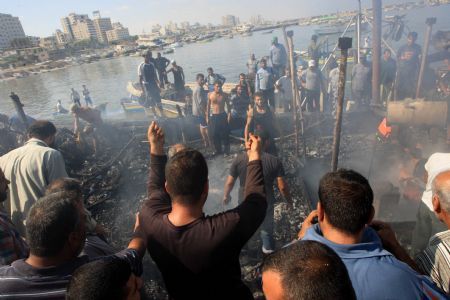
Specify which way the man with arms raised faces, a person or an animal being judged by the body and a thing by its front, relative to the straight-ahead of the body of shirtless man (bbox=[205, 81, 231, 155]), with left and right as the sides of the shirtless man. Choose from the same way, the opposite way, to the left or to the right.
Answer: the opposite way

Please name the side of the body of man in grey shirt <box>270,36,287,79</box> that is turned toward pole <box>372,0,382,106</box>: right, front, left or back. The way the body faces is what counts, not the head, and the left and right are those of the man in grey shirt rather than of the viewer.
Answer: left

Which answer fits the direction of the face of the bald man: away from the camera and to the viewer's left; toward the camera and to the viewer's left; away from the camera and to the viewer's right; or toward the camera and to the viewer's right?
away from the camera and to the viewer's left

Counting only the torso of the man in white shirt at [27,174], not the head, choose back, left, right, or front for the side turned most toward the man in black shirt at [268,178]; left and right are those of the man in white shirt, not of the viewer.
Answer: right

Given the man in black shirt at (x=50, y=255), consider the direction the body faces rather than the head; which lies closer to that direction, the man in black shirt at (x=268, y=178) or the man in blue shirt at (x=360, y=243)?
the man in black shirt

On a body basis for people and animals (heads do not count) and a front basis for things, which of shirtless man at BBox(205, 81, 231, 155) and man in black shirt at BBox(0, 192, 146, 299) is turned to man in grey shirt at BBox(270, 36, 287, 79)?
the man in black shirt

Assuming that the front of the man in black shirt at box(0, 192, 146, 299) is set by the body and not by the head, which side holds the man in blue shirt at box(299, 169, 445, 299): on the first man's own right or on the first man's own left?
on the first man's own right

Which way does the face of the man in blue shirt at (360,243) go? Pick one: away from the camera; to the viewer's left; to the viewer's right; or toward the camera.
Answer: away from the camera

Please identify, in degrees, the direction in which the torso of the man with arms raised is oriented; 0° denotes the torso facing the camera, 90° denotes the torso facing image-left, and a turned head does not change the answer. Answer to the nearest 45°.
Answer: approximately 180°

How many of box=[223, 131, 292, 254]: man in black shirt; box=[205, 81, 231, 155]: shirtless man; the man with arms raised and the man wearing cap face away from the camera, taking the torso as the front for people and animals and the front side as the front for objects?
2
